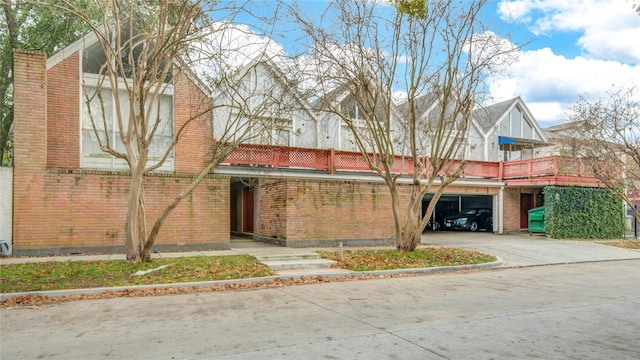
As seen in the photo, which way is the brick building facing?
toward the camera

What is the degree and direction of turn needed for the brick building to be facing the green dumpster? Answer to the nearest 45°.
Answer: approximately 135° to its left

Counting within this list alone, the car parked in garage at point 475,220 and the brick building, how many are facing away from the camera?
0

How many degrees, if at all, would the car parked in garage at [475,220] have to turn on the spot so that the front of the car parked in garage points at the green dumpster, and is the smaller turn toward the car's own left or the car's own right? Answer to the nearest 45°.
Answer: approximately 90° to the car's own left

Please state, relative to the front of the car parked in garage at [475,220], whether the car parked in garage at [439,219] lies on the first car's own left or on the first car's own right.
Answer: on the first car's own right

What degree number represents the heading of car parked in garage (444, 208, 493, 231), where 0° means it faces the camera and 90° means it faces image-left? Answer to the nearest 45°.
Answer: approximately 45°
